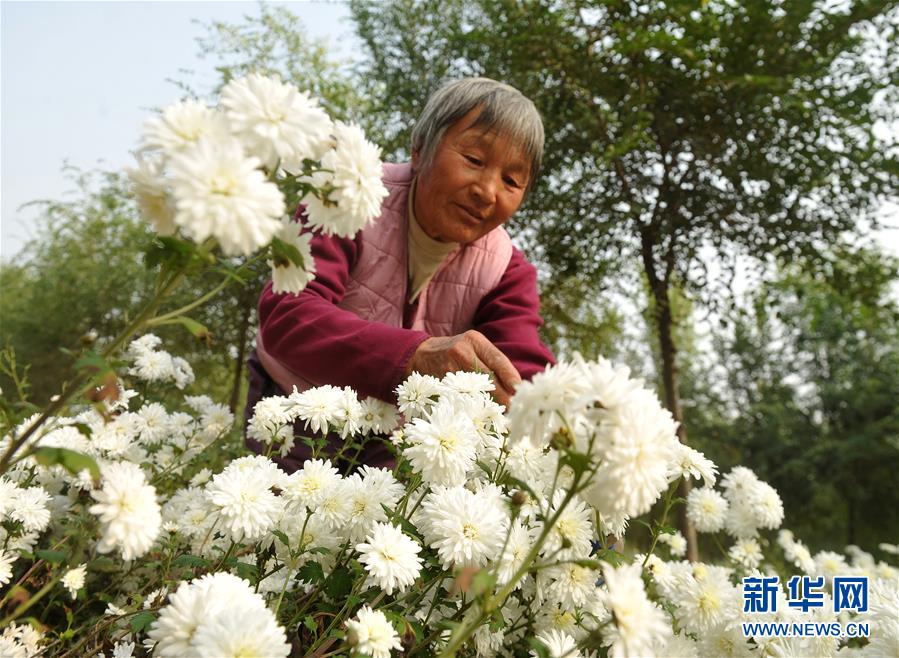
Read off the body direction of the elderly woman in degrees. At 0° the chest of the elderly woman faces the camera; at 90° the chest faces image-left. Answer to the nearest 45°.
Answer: approximately 315°

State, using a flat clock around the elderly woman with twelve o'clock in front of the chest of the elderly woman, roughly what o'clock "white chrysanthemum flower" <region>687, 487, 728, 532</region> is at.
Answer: The white chrysanthemum flower is roughly at 10 o'clock from the elderly woman.
